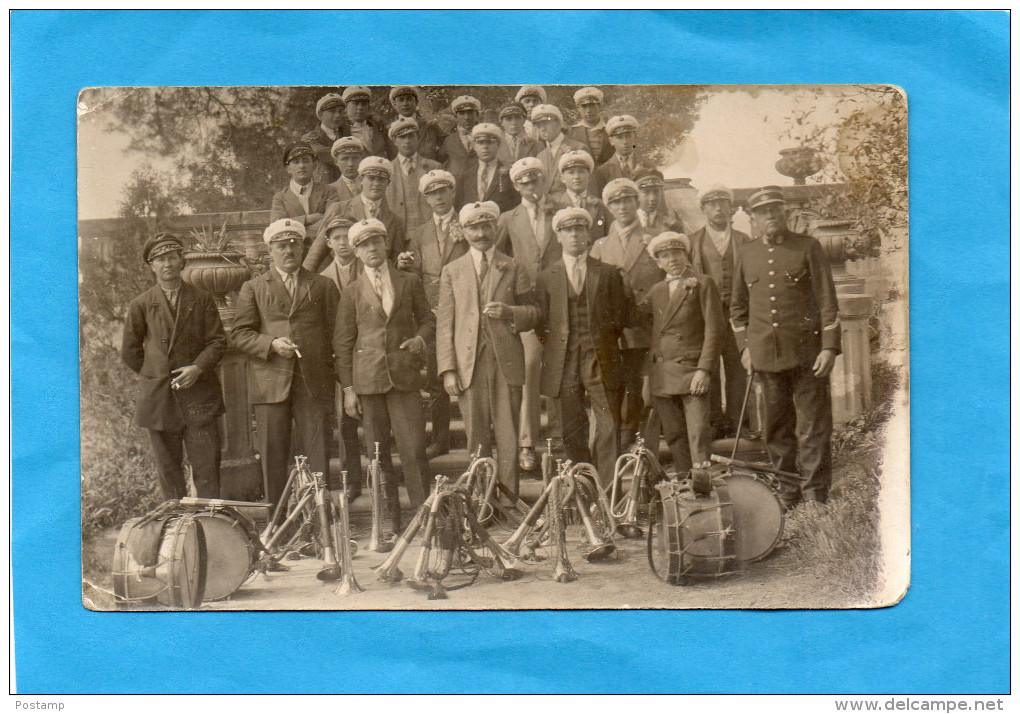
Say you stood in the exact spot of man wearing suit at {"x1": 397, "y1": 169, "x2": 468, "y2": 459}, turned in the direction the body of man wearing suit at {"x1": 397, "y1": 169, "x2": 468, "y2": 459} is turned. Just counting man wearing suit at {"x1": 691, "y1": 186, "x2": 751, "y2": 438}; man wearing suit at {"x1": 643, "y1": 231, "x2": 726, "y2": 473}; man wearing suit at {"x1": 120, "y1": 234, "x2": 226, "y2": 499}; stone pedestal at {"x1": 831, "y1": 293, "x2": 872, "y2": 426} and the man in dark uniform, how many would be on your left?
4

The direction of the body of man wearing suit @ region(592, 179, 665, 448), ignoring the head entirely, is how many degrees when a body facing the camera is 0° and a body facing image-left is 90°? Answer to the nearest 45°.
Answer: approximately 0°

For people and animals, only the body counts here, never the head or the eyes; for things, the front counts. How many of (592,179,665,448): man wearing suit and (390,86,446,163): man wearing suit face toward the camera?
2

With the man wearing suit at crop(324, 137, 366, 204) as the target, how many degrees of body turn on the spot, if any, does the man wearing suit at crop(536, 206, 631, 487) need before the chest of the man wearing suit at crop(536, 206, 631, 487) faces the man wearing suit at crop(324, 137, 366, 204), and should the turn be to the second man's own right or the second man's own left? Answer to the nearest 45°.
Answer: approximately 90° to the second man's own right

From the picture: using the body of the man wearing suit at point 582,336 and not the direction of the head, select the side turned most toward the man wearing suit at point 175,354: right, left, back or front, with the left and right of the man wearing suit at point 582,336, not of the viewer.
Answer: right

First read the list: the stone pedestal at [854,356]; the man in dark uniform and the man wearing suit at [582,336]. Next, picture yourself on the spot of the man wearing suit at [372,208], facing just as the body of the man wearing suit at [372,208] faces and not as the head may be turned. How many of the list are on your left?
3
